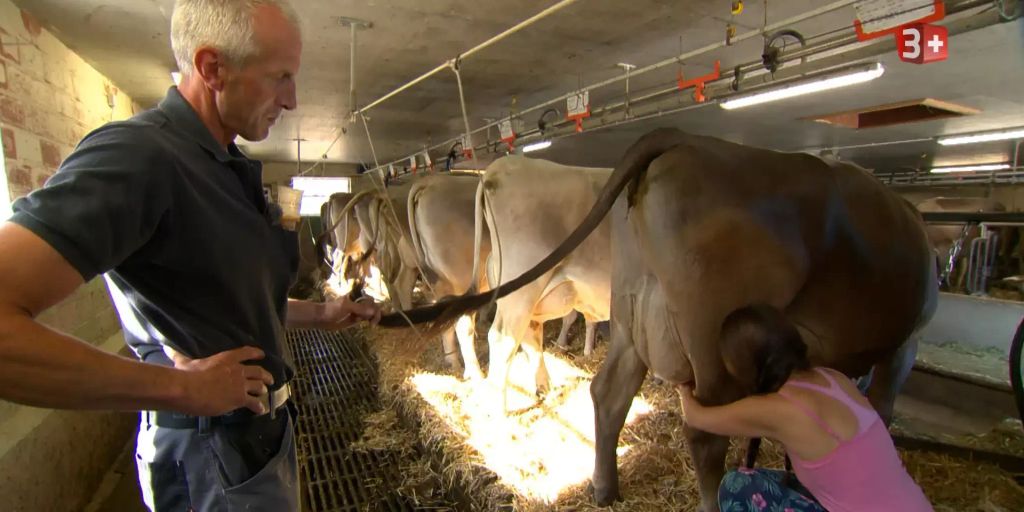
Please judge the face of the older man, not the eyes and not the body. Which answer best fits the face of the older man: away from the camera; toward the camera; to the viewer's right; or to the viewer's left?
to the viewer's right

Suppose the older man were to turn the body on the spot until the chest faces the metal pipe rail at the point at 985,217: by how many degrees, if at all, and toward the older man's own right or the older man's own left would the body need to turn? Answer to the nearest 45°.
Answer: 0° — they already face it

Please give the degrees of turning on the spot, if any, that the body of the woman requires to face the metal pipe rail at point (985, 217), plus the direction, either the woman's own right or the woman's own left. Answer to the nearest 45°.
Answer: approximately 45° to the woman's own right

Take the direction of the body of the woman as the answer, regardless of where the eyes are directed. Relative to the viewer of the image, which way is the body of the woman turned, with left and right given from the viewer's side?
facing away from the viewer and to the left of the viewer

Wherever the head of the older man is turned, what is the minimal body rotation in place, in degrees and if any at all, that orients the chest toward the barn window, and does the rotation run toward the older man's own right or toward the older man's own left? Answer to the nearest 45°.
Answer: approximately 90° to the older man's own left

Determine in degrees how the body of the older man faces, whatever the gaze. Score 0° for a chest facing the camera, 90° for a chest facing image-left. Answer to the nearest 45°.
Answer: approximately 270°

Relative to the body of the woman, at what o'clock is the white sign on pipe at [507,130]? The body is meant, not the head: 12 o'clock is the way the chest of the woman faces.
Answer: The white sign on pipe is roughly at 12 o'clock from the woman.
